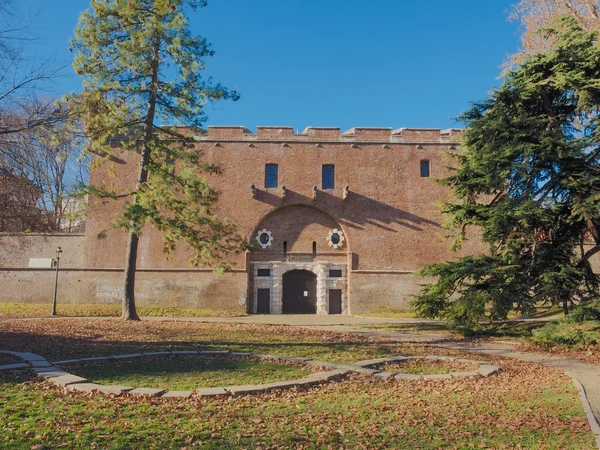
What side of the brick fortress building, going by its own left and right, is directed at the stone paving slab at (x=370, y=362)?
front

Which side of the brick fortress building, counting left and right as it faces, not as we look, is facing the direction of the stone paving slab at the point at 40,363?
front

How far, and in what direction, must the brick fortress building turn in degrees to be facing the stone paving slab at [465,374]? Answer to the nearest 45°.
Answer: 0° — it already faces it

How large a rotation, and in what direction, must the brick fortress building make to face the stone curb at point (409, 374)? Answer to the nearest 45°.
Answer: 0° — it already faces it

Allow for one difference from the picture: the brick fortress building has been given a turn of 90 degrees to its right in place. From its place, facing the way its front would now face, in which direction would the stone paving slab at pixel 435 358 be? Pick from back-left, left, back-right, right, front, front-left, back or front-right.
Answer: left

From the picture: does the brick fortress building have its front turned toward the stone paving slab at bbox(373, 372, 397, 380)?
yes

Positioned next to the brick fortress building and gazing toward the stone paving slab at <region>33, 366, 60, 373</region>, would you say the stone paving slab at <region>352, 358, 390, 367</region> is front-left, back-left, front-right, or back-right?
front-left

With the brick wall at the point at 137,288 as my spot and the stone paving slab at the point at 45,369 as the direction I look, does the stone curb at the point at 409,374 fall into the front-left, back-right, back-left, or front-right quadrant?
front-left

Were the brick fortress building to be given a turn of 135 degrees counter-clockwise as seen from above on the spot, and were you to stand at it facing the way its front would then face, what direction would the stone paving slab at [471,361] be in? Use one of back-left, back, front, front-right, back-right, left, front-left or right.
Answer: back-right

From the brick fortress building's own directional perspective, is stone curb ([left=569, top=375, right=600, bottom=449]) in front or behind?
in front

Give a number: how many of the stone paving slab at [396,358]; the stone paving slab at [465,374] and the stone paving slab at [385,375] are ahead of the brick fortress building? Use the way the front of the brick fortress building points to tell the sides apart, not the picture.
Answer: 3

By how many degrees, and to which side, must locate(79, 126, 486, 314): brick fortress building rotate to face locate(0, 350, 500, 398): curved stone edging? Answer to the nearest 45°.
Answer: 0° — it already faces it

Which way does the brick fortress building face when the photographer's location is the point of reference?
facing the viewer

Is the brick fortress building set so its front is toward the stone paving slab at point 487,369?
yes

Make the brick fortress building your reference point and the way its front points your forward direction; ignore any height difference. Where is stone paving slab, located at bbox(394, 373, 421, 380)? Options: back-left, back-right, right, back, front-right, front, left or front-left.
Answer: front

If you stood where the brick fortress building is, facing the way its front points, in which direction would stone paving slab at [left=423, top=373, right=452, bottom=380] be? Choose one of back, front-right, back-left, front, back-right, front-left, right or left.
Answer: front
